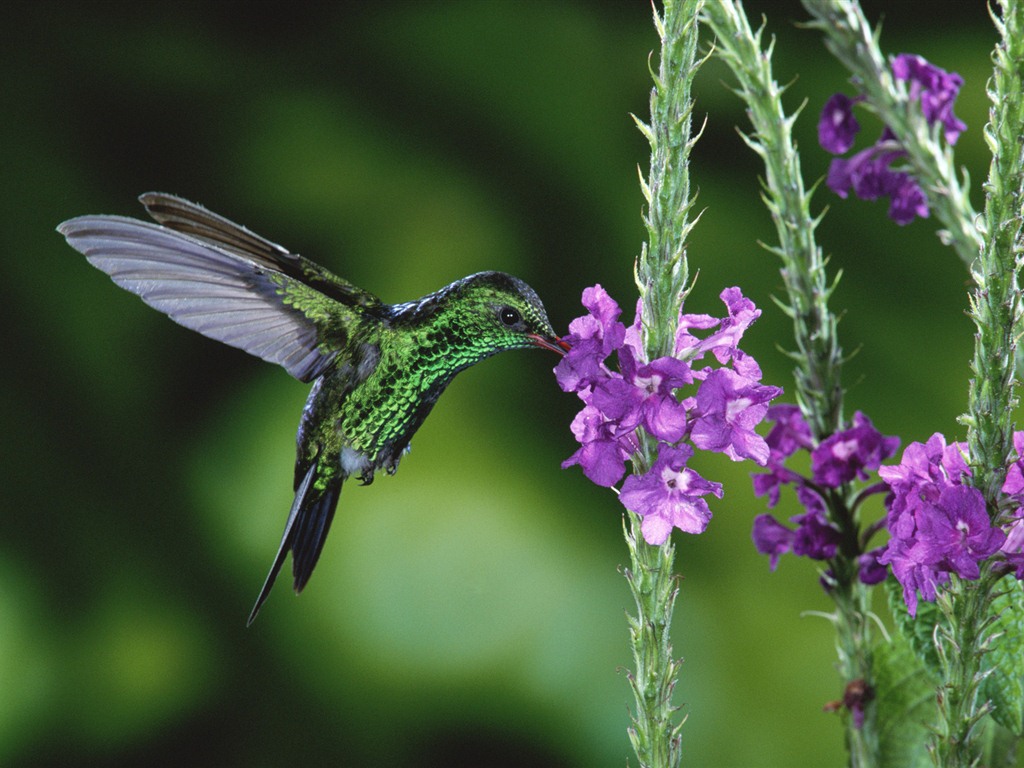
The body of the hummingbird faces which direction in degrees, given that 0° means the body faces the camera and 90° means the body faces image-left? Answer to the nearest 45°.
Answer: approximately 270°
